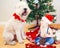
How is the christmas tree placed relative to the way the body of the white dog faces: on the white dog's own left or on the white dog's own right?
on the white dog's own left

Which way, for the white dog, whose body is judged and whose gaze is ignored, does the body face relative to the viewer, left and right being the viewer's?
facing the viewer and to the right of the viewer
